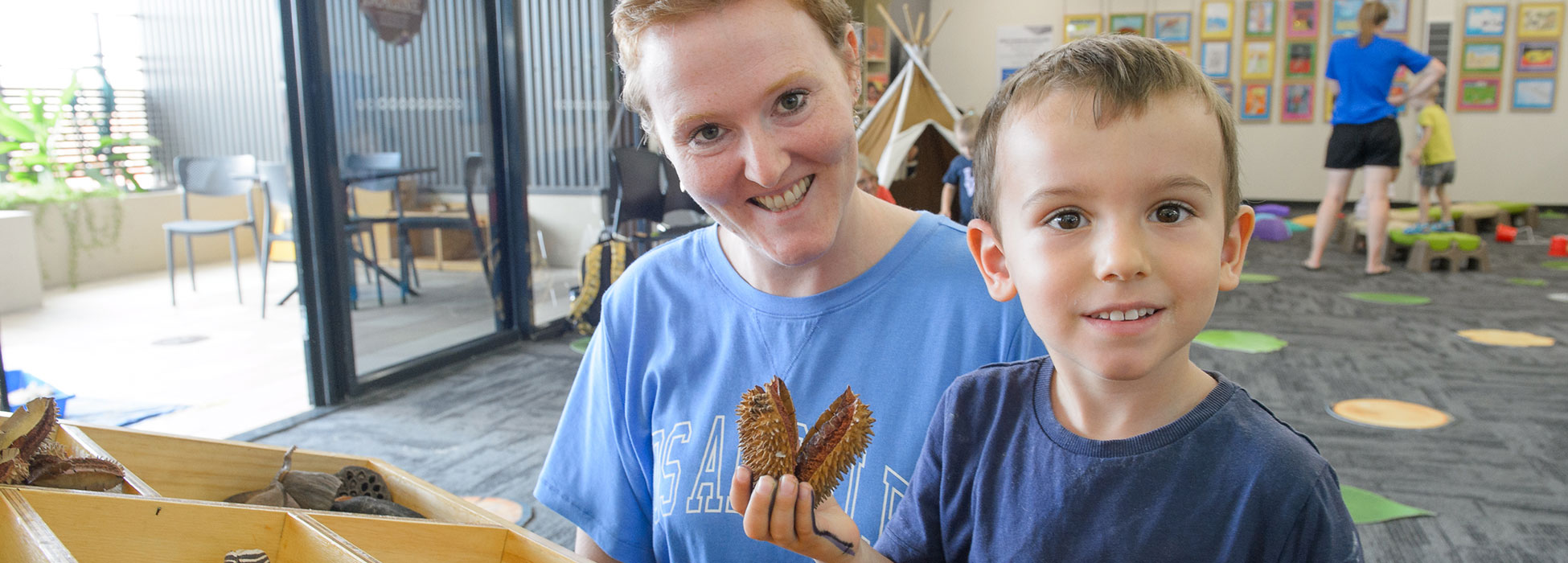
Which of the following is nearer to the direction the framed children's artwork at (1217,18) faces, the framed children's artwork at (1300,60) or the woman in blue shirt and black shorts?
the woman in blue shirt and black shorts

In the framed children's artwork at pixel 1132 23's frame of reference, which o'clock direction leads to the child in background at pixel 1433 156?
The child in background is roughly at 11 o'clock from the framed children's artwork.

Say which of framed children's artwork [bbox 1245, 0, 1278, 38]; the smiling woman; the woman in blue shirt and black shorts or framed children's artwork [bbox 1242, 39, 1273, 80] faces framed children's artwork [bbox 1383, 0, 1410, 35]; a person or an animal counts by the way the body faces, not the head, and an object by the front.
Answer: the woman in blue shirt and black shorts

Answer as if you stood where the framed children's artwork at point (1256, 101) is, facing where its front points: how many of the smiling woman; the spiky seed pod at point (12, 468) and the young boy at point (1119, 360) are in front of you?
3

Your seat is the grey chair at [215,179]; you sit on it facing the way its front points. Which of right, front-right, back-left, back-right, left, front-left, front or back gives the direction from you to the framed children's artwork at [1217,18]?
left

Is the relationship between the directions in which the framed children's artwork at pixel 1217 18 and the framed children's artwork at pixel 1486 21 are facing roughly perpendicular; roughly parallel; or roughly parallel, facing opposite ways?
roughly parallel

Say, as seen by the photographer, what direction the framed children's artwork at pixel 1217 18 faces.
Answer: facing the viewer

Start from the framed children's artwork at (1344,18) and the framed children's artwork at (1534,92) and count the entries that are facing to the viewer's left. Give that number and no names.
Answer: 0

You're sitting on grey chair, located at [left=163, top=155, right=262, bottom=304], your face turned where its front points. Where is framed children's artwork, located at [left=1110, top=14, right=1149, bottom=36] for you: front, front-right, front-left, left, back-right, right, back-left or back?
left

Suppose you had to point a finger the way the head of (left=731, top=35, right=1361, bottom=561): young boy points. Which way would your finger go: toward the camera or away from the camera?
toward the camera

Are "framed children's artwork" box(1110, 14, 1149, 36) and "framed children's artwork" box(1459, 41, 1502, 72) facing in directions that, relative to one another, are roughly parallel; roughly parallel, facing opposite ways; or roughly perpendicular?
roughly parallel

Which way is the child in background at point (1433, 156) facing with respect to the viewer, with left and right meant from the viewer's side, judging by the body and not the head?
facing to the left of the viewer

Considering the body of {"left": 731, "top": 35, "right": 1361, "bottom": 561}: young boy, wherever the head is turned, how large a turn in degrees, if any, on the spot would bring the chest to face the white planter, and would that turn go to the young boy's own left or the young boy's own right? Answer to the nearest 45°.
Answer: approximately 135° to the young boy's own right

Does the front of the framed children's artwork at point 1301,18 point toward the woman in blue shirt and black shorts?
yes

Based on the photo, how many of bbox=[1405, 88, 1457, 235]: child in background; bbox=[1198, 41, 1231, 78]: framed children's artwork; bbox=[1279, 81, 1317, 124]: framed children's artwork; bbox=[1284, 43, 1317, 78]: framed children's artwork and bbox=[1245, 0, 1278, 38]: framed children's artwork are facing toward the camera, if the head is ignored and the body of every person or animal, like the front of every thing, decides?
4

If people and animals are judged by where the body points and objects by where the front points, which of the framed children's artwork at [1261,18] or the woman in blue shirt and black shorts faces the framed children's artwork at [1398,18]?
the woman in blue shirt and black shorts

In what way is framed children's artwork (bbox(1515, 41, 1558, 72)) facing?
toward the camera

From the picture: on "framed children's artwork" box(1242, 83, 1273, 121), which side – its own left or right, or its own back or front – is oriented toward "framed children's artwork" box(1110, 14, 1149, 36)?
right

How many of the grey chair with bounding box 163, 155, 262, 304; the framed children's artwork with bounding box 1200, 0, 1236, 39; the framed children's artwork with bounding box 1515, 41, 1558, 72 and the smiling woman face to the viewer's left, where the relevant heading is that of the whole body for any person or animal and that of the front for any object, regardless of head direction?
0

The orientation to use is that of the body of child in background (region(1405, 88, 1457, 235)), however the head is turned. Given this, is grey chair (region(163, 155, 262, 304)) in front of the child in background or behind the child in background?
in front
